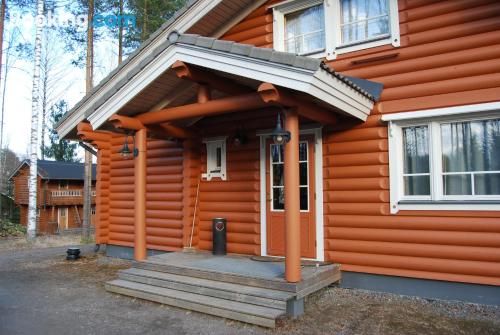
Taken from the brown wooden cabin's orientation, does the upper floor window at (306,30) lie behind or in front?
in front

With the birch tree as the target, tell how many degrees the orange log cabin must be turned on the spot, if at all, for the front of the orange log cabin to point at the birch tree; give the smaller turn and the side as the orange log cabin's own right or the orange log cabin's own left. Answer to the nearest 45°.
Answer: approximately 90° to the orange log cabin's own right

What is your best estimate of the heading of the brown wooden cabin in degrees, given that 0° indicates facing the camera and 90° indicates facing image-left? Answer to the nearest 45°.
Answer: approximately 315°

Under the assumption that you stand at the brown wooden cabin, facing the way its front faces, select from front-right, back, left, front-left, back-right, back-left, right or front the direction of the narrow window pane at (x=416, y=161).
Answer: front-right

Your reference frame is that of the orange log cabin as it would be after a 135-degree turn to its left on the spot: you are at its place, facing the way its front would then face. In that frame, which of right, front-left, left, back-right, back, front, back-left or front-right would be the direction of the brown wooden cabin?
back-left

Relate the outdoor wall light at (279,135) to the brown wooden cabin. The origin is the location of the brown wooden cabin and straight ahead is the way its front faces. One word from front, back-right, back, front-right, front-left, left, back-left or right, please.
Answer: front-right

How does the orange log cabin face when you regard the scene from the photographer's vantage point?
facing the viewer and to the left of the viewer

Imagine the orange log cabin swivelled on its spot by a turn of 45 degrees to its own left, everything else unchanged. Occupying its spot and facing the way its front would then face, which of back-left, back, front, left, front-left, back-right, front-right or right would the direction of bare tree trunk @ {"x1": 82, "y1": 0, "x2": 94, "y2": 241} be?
back-right
